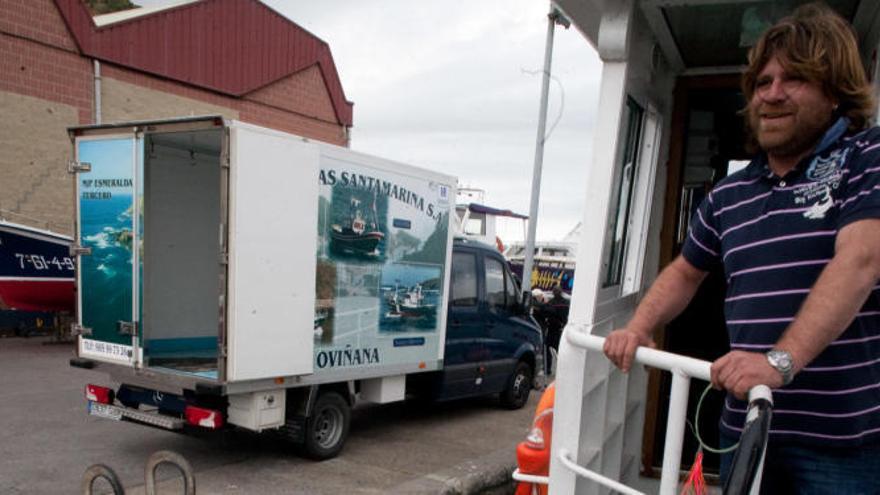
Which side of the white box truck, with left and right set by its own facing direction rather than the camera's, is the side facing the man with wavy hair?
right

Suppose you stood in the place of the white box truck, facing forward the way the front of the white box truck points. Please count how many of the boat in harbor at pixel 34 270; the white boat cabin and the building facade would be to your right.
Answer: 1

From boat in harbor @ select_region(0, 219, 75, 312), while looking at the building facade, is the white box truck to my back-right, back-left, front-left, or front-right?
back-right

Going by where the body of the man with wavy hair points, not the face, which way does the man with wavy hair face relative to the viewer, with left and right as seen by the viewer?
facing the viewer and to the left of the viewer

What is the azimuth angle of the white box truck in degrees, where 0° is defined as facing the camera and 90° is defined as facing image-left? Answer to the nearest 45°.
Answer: approximately 225°

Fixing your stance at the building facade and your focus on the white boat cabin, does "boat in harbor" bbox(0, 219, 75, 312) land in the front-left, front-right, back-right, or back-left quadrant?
front-right

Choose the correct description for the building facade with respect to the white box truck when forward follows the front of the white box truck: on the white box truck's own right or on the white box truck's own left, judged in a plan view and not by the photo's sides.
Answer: on the white box truck's own left

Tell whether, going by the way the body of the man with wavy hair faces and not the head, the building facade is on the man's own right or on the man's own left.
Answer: on the man's own right

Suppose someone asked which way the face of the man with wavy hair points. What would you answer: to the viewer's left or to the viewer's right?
to the viewer's left

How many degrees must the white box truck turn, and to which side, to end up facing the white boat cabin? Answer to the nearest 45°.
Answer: approximately 90° to its right
